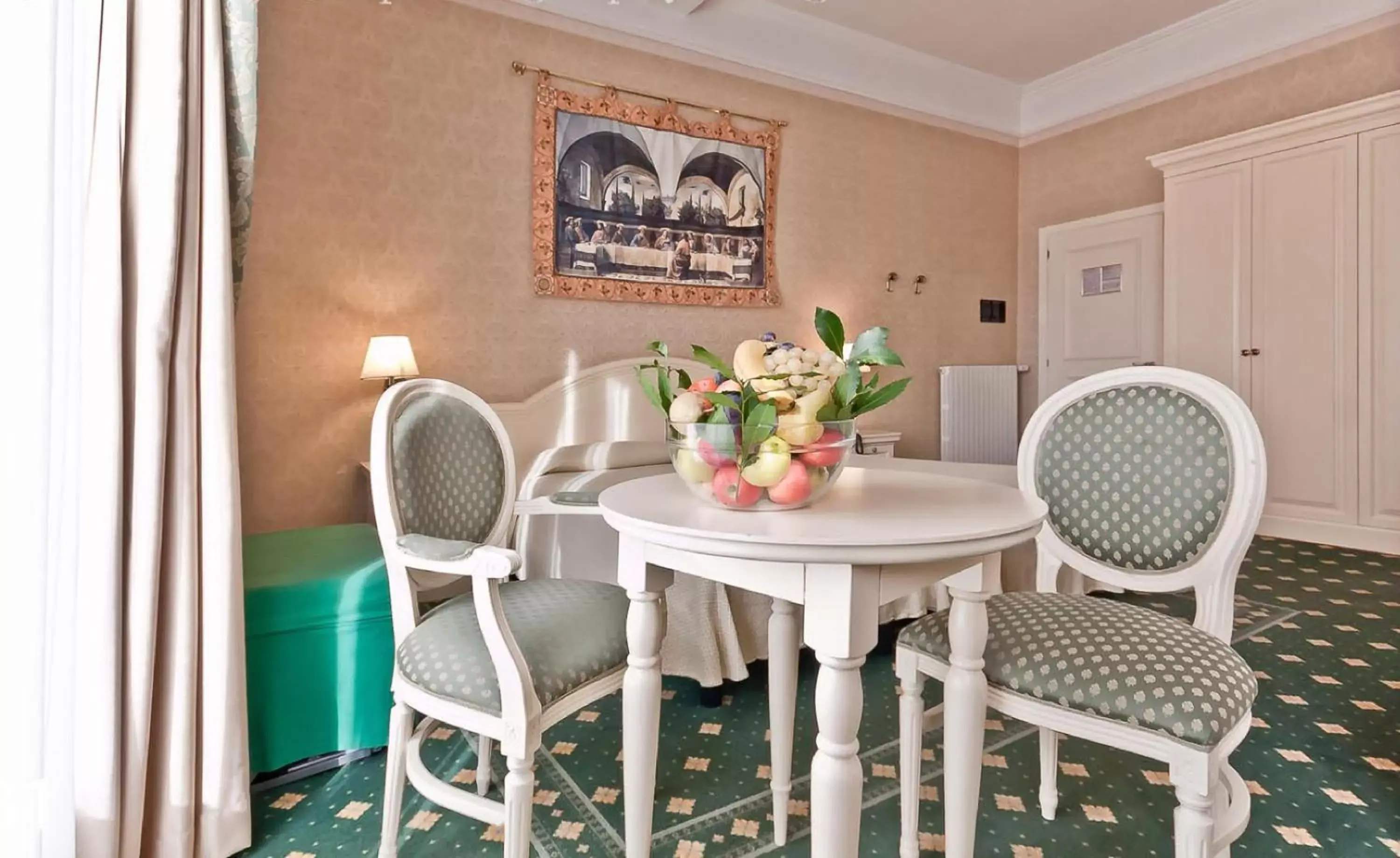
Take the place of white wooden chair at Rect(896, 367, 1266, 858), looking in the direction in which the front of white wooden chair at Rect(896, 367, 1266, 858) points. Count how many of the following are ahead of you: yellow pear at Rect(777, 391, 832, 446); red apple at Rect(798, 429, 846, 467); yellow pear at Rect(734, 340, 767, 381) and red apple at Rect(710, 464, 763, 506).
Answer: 4

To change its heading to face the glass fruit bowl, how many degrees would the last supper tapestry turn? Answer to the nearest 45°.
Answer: approximately 45° to its right

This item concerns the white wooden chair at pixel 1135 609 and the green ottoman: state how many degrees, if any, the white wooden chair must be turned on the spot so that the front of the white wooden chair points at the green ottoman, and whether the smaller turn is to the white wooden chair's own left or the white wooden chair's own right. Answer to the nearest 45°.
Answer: approximately 45° to the white wooden chair's own right

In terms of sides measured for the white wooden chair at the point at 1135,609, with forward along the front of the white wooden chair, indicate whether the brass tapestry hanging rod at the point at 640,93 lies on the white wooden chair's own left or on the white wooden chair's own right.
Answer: on the white wooden chair's own right

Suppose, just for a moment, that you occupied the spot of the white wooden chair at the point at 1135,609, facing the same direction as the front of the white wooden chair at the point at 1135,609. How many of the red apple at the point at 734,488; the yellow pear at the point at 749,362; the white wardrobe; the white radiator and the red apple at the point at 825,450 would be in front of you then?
3

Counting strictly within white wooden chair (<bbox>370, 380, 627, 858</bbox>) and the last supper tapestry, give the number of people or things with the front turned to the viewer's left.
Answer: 0

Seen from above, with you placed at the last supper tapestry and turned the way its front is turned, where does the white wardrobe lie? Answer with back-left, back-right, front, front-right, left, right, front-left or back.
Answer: front-left

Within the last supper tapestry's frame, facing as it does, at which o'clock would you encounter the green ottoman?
The green ottoman is roughly at 2 o'clock from the last supper tapestry.

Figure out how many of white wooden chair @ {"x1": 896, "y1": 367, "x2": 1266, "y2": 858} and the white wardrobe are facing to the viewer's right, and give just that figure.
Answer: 0

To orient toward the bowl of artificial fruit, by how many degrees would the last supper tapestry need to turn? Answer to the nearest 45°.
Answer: approximately 45° to its right

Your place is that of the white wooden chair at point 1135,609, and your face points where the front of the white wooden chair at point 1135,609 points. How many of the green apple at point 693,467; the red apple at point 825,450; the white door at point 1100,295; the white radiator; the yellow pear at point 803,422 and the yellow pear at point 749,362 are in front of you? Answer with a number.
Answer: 4

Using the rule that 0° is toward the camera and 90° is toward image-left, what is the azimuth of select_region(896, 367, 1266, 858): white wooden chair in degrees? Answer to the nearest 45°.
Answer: approximately 45°

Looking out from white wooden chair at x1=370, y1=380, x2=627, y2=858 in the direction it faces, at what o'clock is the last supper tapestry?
The last supper tapestry is roughly at 8 o'clock from the white wooden chair.

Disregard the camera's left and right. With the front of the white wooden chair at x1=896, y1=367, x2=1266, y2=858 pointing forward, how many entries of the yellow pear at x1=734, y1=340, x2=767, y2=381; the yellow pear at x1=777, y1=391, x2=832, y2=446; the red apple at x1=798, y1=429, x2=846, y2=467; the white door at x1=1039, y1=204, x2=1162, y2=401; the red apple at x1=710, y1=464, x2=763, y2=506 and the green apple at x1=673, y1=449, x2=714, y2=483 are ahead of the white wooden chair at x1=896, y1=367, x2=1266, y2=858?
5
